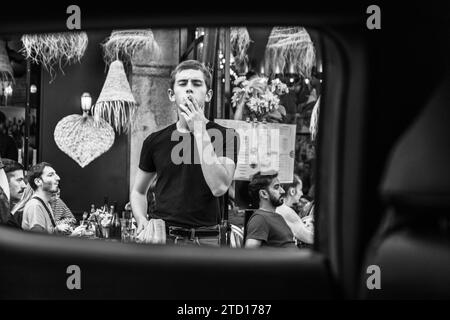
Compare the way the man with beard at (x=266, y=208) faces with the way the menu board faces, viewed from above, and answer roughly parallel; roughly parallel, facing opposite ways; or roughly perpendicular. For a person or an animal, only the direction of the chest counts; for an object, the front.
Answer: roughly perpendicular

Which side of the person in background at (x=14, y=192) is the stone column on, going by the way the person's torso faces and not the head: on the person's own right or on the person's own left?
on the person's own left

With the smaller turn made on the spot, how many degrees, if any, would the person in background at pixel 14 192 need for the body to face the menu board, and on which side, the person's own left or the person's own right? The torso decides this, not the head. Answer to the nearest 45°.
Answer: approximately 45° to the person's own left

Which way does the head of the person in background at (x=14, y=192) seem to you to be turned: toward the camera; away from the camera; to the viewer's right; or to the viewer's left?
to the viewer's right

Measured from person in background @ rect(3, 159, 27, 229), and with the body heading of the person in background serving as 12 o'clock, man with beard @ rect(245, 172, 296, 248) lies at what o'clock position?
The man with beard is roughly at 12 o'clock from the person in background.

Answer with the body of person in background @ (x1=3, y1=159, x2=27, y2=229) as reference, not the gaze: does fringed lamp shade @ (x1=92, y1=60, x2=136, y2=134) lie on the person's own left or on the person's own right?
on the person's own left

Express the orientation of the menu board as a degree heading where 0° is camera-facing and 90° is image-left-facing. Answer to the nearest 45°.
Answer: approximately 0°

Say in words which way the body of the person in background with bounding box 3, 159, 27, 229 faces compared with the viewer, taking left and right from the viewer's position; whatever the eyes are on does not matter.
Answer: facing to the right of the viewer
